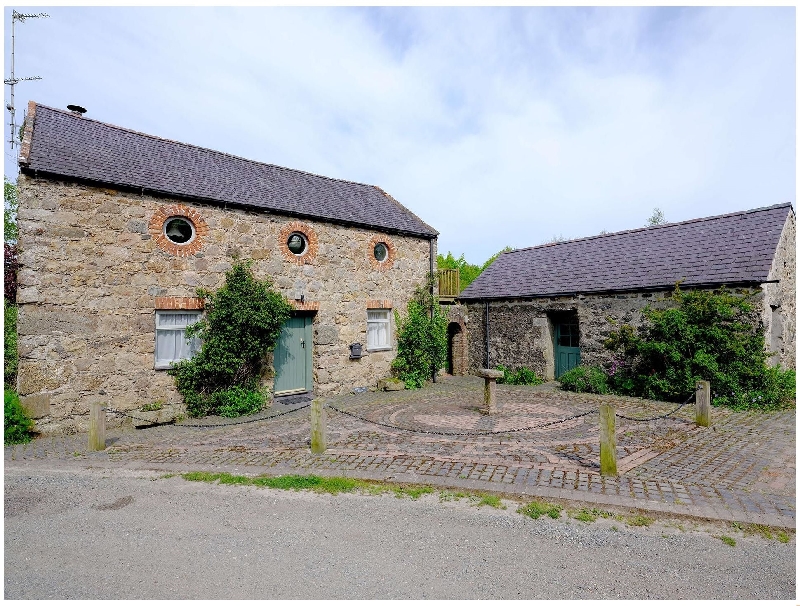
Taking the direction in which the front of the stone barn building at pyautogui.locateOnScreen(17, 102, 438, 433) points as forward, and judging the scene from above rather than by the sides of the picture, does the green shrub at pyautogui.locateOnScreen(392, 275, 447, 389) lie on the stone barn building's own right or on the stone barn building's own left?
on the stone barn building's own left

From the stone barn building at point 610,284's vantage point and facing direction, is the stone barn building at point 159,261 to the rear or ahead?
ahead

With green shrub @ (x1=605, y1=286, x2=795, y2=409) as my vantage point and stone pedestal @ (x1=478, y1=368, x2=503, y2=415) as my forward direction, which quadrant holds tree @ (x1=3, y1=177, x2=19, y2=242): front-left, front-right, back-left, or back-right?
front-right

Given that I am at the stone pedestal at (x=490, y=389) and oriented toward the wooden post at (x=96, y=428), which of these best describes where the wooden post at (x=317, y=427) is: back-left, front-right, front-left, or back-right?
front-left

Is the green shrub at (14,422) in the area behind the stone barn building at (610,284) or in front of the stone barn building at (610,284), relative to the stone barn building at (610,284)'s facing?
in front

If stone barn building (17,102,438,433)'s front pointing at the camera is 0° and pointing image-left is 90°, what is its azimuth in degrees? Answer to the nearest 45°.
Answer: approximately 315°

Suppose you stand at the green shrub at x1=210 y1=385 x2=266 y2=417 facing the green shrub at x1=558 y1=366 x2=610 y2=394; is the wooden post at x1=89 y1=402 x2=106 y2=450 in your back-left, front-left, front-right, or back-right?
back-right

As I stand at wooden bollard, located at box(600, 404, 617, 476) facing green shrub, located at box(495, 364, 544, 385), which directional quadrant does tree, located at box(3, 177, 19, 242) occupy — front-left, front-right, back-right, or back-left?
front-left

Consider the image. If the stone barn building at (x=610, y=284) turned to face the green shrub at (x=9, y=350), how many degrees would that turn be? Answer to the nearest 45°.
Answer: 0° — it already faces it

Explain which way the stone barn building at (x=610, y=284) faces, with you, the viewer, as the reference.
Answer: facing the viewer and to the left of the viewer

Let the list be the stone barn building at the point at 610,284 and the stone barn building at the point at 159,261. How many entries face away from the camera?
0

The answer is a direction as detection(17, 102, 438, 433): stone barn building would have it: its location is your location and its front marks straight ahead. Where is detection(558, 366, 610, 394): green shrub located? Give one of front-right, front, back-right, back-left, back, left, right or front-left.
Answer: front-left

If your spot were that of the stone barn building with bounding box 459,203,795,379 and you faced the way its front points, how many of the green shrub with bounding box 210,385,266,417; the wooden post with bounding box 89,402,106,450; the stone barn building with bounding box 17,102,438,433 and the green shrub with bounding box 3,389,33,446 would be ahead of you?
4

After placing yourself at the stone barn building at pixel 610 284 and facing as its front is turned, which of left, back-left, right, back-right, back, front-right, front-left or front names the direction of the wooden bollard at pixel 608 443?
front-left

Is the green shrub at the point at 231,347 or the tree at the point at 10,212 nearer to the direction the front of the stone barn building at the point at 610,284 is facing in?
the green shrub
